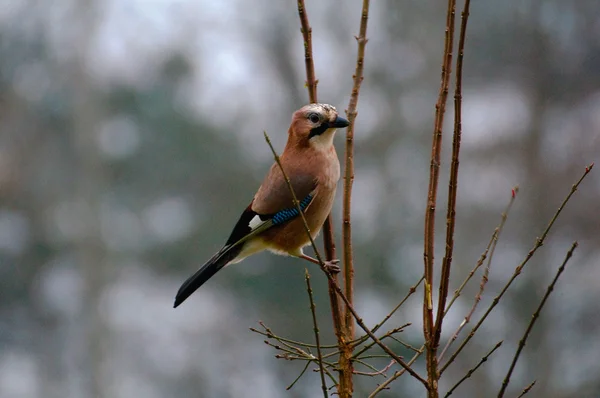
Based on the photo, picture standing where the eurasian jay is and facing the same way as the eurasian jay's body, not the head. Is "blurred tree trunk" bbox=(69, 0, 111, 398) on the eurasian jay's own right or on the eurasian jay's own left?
on the eurasian jay's own left

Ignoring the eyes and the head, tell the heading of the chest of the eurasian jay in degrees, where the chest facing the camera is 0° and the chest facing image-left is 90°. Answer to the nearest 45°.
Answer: approximately 270°

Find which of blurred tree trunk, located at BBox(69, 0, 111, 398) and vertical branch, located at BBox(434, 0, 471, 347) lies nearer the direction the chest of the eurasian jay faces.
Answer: the vertical branch
